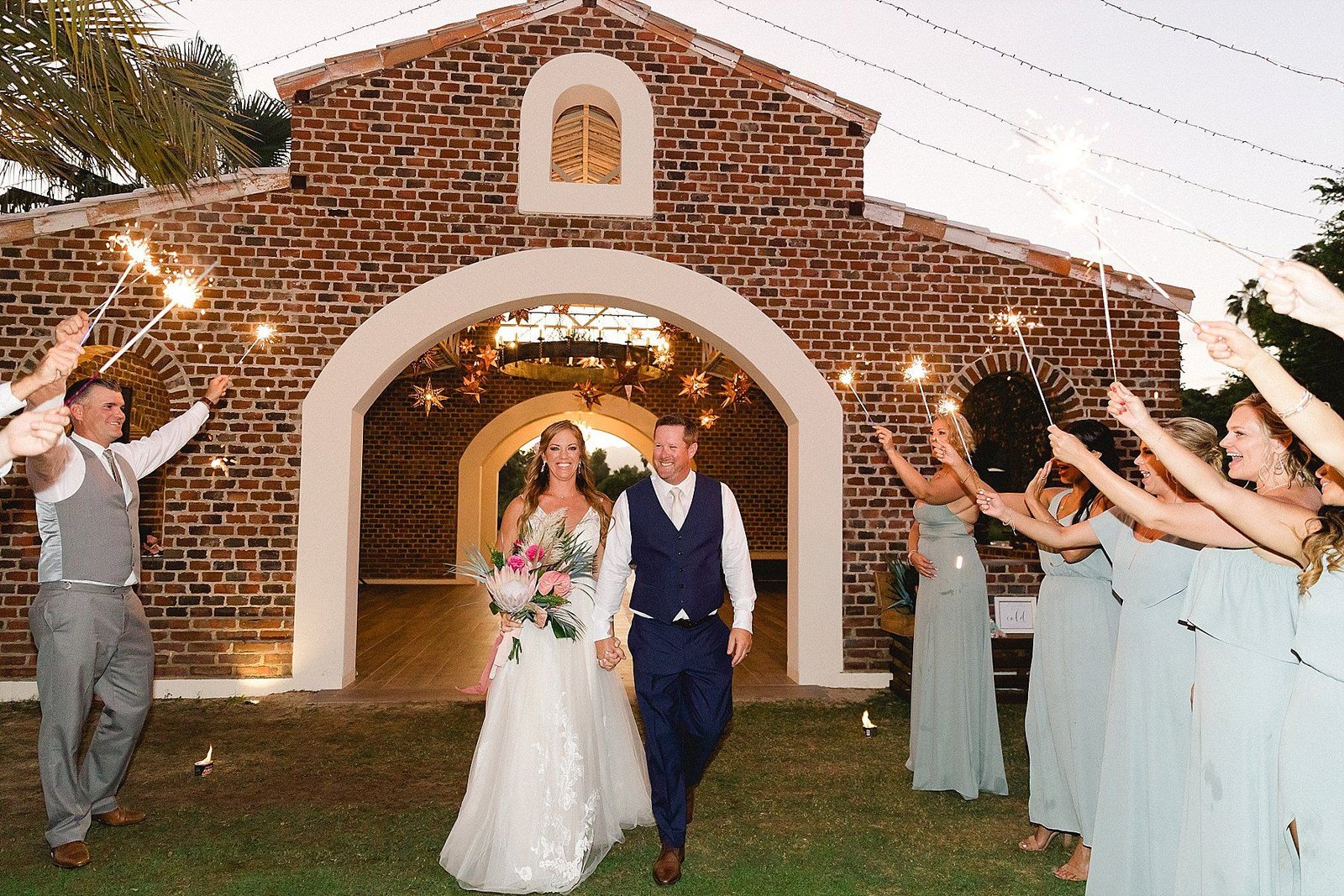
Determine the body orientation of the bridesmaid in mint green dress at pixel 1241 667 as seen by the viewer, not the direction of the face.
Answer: to the viewer's left

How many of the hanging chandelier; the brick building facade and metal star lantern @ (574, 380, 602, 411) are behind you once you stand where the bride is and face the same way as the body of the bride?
3

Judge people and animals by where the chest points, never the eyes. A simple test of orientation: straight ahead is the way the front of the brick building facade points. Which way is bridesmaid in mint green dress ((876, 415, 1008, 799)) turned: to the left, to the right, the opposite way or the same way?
to the right
